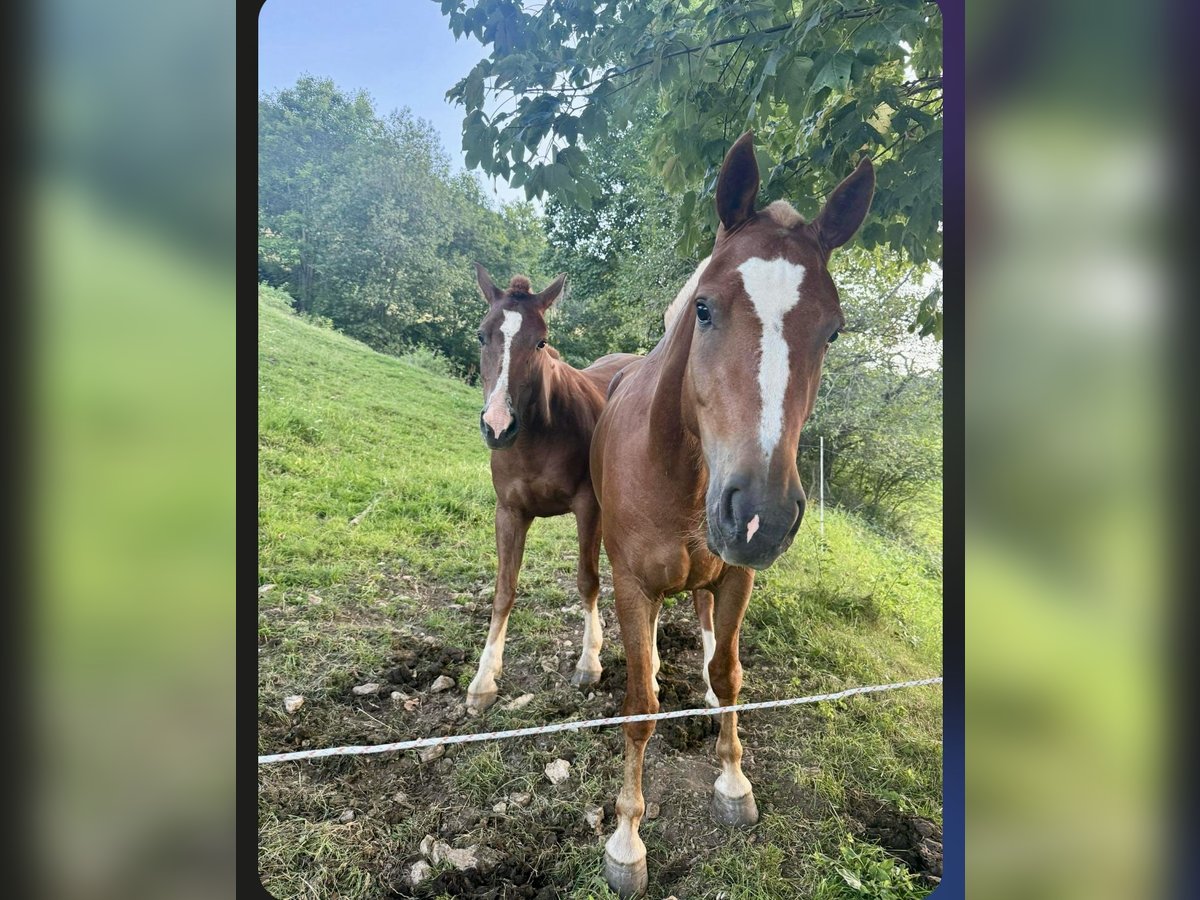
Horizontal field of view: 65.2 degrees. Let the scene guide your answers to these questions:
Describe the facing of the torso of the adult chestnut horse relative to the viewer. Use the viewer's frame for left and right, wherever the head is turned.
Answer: facing the viewer

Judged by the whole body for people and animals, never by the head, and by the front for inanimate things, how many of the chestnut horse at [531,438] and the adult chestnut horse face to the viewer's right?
0

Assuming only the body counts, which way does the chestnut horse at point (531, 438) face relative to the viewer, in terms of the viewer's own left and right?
facing the viewer and to the left of the viewer
